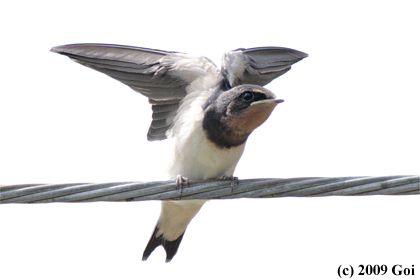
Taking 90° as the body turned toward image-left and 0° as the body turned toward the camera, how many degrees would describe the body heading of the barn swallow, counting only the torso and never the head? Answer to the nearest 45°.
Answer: approximately 315°
